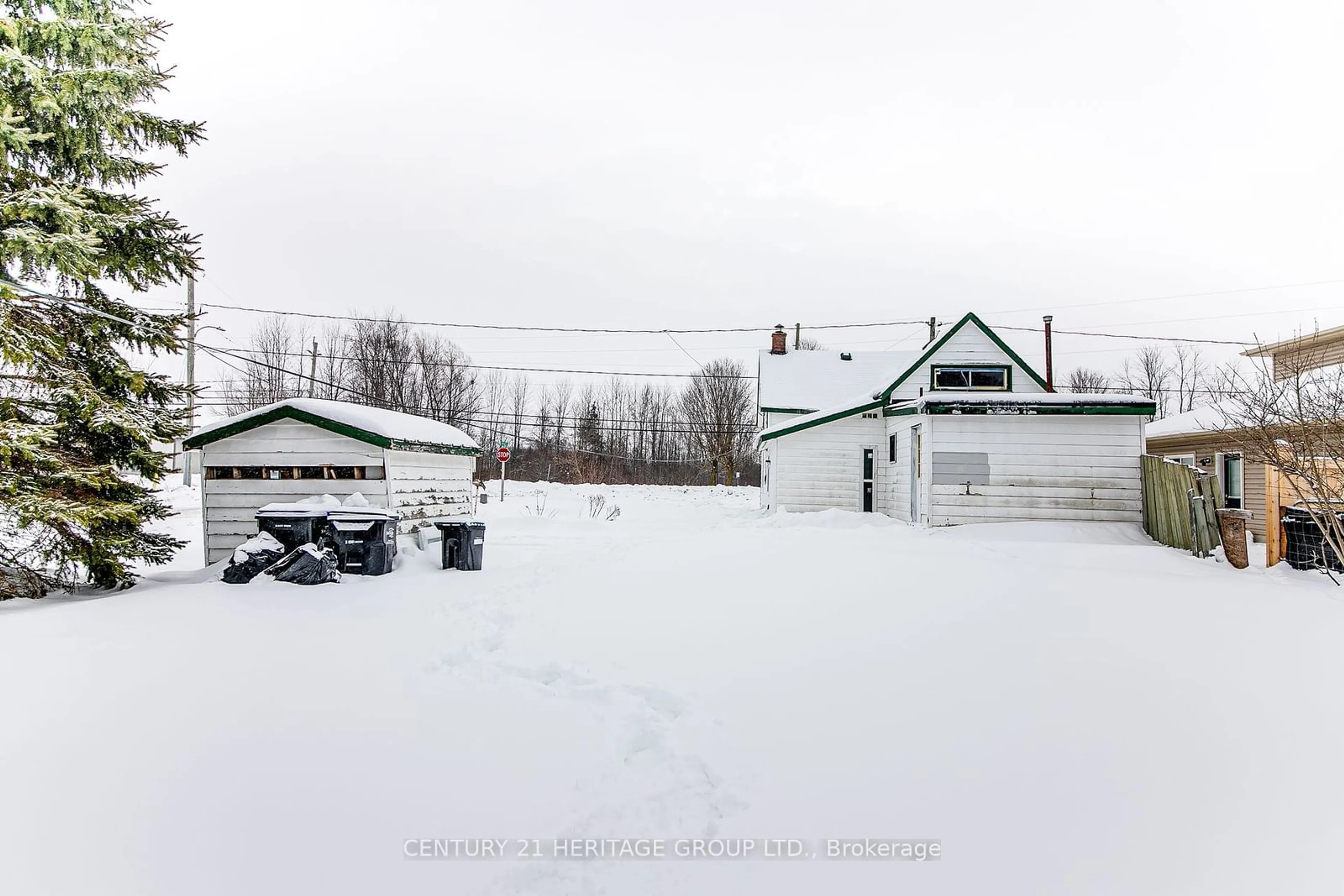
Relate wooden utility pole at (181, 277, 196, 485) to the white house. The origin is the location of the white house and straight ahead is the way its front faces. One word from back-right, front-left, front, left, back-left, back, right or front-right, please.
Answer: left

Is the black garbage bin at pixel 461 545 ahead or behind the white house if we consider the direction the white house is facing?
behind

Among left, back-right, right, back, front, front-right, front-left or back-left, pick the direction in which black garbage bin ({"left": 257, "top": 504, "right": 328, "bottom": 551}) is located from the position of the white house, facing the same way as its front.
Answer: back-left

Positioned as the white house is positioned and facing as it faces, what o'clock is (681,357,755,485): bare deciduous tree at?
The bare deciduous tree is roughly at 11 o'clock from the white house.

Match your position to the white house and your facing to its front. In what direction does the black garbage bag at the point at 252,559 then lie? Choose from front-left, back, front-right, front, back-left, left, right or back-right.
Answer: back-left

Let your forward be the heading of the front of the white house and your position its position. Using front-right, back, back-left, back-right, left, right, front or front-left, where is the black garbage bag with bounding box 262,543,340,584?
back-left

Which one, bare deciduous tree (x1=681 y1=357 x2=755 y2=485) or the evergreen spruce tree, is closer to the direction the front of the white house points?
the bare deciduous tree

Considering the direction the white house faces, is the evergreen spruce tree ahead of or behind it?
behind

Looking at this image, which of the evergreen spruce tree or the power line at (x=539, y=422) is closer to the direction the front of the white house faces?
the power line

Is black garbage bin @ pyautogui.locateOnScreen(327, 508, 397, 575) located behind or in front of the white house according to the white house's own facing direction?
behind

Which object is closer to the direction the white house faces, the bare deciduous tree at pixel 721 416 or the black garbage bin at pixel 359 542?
the bare deciduous tree

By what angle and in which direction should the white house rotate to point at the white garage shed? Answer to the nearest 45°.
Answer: approximately 135° to its left

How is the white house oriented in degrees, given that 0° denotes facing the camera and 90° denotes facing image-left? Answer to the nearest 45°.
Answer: approximately 180°
